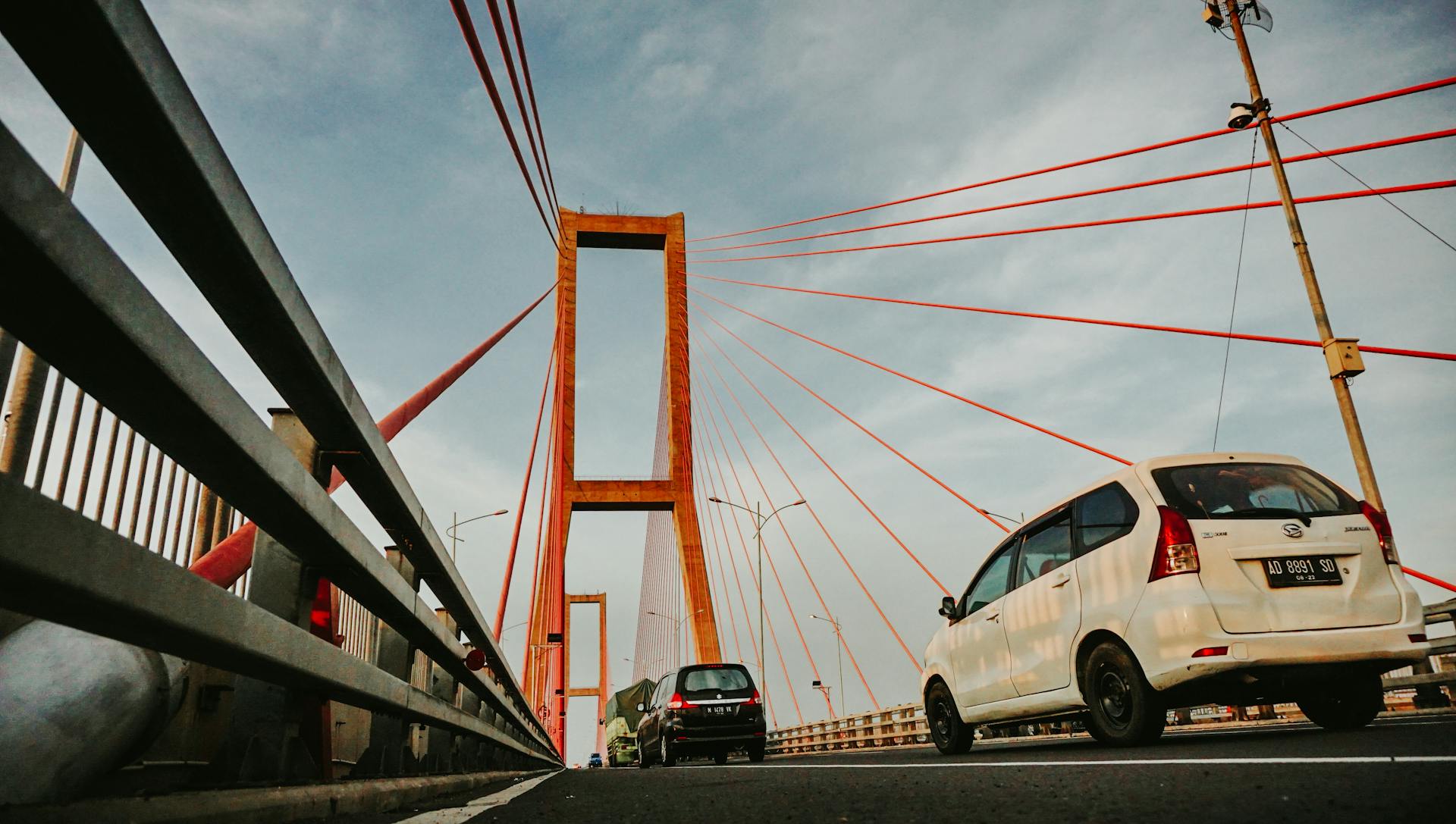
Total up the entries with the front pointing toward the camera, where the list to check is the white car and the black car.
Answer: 0

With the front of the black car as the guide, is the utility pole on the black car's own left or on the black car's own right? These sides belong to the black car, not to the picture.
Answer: on the black car's own right

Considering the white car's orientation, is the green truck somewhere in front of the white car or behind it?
in front

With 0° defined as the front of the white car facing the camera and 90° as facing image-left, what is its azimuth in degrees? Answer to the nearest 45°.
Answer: approximately 135°

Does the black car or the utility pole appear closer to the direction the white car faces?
the black car

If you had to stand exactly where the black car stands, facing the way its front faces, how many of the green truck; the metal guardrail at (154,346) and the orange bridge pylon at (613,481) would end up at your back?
1

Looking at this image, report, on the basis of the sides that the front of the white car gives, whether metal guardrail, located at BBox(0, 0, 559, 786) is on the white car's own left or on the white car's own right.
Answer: on the white car's own left

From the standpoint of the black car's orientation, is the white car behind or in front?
behind

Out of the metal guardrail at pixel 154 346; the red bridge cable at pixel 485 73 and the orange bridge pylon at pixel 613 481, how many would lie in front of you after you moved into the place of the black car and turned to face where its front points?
1

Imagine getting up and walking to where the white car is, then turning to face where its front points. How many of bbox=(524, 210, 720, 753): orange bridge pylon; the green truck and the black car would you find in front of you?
3

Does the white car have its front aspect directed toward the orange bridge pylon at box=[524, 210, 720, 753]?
yes

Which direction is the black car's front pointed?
away from the camera

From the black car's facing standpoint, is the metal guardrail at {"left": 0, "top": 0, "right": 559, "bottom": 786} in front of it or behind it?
behind

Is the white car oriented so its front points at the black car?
yes

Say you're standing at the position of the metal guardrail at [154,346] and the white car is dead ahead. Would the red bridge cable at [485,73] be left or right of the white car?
left

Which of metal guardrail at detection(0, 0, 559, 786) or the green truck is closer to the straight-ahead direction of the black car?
the green truck
